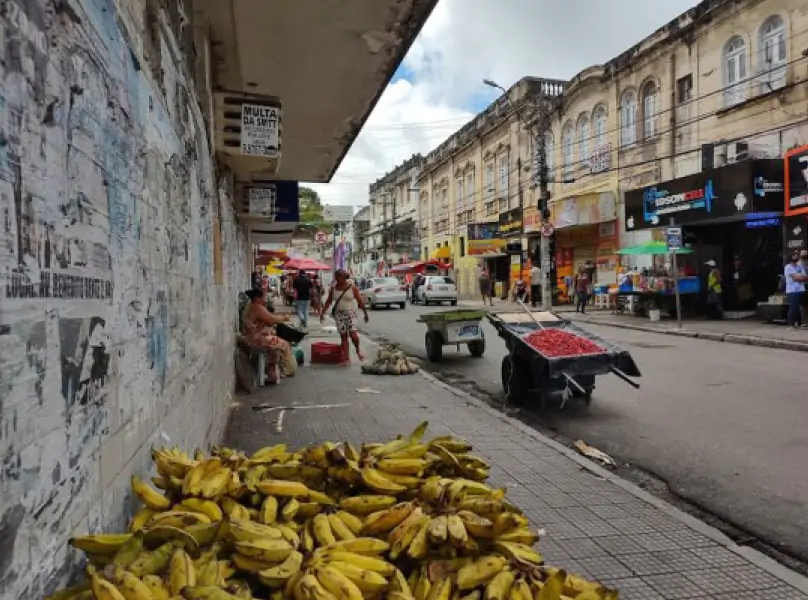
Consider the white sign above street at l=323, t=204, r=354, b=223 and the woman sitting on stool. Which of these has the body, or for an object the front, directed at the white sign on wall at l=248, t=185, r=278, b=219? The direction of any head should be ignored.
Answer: the white sign above street at l=323, t=204, r=354, b=223

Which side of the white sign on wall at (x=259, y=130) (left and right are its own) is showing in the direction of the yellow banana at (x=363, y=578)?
front

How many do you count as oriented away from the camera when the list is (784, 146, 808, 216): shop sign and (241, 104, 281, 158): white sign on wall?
0

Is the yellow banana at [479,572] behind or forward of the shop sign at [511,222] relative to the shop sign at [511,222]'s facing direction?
forward

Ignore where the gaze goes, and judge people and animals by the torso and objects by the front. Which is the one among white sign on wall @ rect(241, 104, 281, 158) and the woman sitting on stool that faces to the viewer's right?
the woman sitting on stool

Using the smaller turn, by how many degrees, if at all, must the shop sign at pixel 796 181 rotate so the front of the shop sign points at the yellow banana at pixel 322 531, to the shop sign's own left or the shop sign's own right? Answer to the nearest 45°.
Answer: approximately 45° to the shop sign's own left

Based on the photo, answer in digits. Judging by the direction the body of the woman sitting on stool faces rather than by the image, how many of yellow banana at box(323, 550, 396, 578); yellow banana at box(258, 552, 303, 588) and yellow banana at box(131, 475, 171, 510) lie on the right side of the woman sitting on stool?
3

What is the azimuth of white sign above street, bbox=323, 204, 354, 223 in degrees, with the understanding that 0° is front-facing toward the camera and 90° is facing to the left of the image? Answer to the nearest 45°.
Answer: approximately 0°

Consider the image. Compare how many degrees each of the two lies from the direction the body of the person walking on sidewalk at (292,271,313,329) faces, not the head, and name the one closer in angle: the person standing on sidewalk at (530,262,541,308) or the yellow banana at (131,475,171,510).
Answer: the person standing on sidewalk

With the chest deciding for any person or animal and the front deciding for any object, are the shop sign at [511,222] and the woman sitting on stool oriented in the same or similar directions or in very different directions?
very different directions

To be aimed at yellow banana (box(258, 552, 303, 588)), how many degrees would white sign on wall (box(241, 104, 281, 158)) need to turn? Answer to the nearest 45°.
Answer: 0° — it already faces it

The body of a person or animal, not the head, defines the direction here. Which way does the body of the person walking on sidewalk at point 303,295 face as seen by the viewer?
away from the camera

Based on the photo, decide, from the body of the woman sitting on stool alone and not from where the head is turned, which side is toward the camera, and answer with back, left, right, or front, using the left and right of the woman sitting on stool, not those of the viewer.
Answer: right

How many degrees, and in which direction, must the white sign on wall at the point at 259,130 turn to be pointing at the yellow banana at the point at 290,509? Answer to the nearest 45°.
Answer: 0° — it already faces it
